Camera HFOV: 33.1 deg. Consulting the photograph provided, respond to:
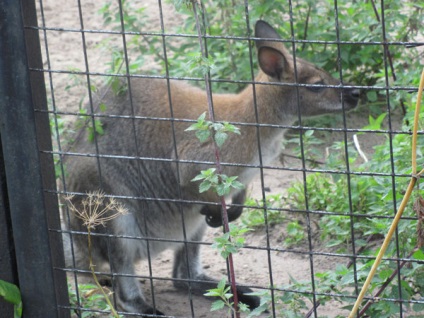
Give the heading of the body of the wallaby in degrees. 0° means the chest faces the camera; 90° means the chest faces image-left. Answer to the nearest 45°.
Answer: approximately 270°

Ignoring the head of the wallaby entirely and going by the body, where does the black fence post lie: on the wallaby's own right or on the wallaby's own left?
on the wallaby's own right

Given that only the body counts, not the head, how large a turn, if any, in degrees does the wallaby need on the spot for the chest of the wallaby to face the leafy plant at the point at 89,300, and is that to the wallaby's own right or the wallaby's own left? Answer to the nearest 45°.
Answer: approximately 135° to the wallaby's own right

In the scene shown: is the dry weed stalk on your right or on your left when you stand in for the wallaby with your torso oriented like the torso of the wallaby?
on your right
